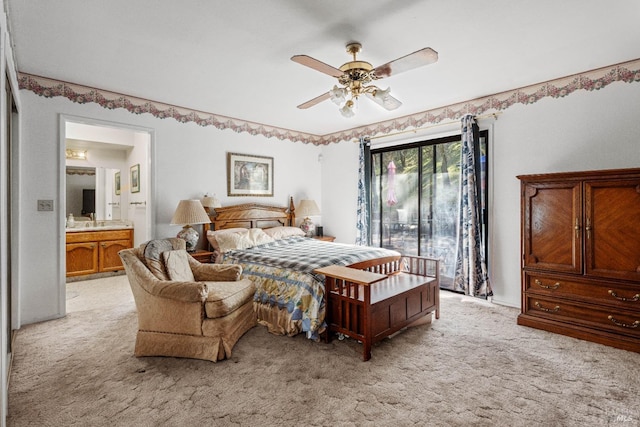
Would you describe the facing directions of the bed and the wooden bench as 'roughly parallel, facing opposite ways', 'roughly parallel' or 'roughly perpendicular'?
roughly parallel

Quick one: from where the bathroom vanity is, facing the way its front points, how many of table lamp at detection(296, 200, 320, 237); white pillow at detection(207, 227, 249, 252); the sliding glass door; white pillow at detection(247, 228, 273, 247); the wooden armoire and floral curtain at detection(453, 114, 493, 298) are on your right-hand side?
0

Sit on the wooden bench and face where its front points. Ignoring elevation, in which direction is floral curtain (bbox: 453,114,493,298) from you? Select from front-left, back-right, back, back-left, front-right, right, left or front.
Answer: left

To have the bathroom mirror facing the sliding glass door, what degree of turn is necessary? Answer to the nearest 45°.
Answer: approximately 45° to its left

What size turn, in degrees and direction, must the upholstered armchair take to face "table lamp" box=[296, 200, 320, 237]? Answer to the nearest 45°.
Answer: approximately 90° to its left

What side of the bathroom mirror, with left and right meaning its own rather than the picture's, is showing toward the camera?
front

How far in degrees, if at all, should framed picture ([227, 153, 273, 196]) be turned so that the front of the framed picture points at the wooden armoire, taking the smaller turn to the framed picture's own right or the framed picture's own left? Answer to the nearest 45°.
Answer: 0° — it already faces it

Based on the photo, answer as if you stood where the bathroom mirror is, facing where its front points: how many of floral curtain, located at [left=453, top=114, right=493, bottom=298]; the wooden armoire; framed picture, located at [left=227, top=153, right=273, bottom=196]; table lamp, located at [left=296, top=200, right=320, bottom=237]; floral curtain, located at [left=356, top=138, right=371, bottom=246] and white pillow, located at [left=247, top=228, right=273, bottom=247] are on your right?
0

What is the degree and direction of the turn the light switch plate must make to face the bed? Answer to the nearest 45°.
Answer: approximately 45° to its left

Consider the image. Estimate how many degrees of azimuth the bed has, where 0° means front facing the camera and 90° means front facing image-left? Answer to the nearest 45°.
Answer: approximately 315°

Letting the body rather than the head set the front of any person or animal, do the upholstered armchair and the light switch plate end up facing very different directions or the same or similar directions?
same or similar directions

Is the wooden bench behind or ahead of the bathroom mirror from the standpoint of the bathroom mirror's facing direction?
ahead

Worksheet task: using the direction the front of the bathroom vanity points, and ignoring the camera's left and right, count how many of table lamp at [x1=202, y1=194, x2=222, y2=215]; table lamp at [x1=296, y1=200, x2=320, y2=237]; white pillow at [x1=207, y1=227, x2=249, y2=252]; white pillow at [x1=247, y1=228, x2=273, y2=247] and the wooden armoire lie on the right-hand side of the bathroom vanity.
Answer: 0

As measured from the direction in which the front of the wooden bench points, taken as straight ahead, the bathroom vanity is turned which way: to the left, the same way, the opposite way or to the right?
the same way

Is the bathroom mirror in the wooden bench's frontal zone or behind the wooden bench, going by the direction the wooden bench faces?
behind

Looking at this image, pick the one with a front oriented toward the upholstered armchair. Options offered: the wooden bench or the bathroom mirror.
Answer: the bathroom mirror

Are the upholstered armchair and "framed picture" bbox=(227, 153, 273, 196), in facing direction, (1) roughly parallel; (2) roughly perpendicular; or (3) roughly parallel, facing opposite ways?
roughly parallel

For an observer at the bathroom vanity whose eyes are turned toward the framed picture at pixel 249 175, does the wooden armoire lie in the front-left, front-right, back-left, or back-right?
front-right

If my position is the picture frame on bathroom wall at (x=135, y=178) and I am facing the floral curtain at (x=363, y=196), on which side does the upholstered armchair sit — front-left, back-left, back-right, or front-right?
front-right

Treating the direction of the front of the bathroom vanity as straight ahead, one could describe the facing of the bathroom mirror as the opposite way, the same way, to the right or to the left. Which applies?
the same way
